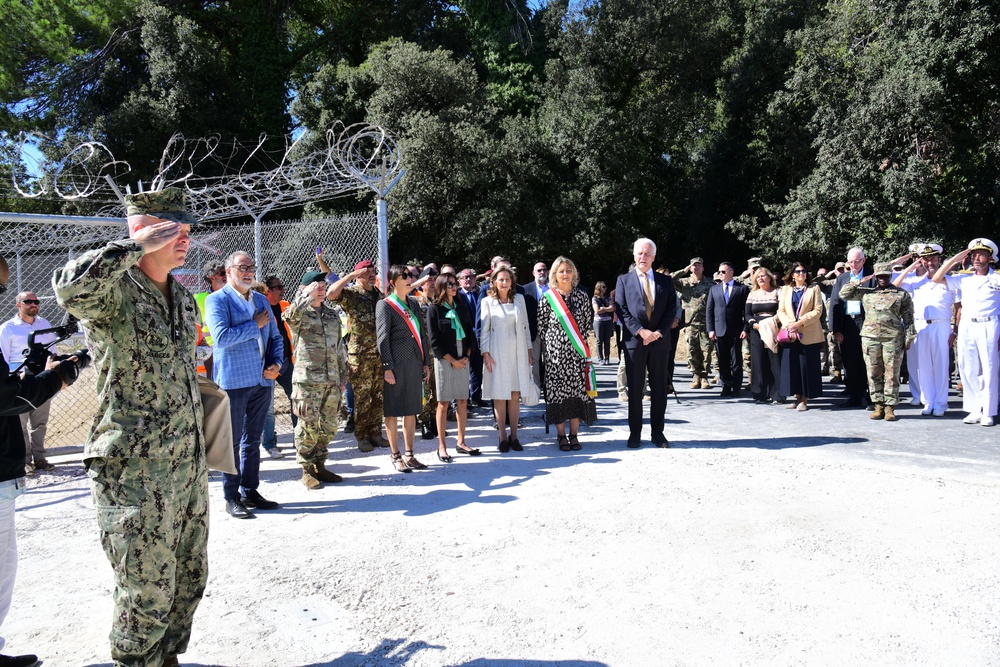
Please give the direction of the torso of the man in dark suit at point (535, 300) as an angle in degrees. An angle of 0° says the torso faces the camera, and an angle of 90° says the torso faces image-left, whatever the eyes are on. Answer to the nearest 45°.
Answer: approximately 0°

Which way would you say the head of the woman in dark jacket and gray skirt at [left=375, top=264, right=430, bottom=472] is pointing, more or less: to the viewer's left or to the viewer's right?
to the viewer's right

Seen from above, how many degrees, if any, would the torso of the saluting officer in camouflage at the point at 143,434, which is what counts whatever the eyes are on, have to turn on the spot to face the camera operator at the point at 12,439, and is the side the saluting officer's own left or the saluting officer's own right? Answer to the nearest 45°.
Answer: approximately 180°

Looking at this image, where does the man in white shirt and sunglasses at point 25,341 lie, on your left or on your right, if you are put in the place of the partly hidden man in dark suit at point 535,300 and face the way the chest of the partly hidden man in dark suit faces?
on your right

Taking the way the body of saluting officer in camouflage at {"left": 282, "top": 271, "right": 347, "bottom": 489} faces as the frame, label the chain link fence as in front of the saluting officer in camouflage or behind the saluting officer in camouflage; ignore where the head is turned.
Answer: behind

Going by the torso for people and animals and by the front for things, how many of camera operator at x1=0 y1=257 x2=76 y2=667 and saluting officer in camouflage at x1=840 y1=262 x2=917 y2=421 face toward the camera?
1

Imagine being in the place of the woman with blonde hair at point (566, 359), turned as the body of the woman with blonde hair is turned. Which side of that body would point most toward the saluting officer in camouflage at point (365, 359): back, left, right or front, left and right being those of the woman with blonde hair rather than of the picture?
right
